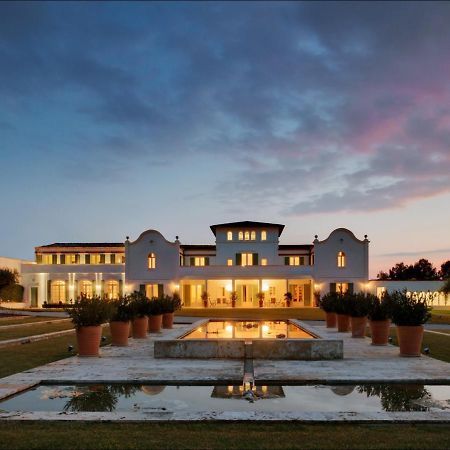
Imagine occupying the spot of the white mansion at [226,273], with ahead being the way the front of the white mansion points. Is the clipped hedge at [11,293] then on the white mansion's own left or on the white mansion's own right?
on the white mansion's own right

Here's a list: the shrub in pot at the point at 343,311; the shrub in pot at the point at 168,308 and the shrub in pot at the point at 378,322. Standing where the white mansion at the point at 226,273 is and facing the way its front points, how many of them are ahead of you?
3

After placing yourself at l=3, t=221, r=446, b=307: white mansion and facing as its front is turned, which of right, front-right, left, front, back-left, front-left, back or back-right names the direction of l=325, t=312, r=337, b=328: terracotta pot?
front

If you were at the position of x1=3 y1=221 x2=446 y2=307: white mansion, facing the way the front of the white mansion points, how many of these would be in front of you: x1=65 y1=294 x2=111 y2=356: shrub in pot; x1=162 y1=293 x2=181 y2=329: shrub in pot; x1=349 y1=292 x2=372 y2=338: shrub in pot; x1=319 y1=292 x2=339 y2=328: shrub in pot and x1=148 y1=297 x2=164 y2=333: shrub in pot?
5

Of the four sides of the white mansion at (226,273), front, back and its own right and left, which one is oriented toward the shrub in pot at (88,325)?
front

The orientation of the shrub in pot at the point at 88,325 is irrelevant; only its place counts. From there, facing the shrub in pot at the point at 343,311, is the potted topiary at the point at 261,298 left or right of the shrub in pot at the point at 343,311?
left

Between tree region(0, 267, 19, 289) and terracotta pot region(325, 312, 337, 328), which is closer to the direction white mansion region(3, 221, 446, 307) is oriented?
the terracotta pot

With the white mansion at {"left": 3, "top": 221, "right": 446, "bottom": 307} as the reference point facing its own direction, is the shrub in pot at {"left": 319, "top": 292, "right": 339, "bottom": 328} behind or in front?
in front

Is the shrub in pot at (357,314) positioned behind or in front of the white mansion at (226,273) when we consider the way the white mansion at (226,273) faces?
in front

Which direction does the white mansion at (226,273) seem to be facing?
toward the camera

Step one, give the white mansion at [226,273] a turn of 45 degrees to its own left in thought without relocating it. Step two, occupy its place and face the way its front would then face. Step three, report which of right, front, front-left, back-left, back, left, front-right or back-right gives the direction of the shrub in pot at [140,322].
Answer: front-right

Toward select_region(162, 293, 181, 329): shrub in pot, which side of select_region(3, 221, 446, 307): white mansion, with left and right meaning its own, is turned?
front
